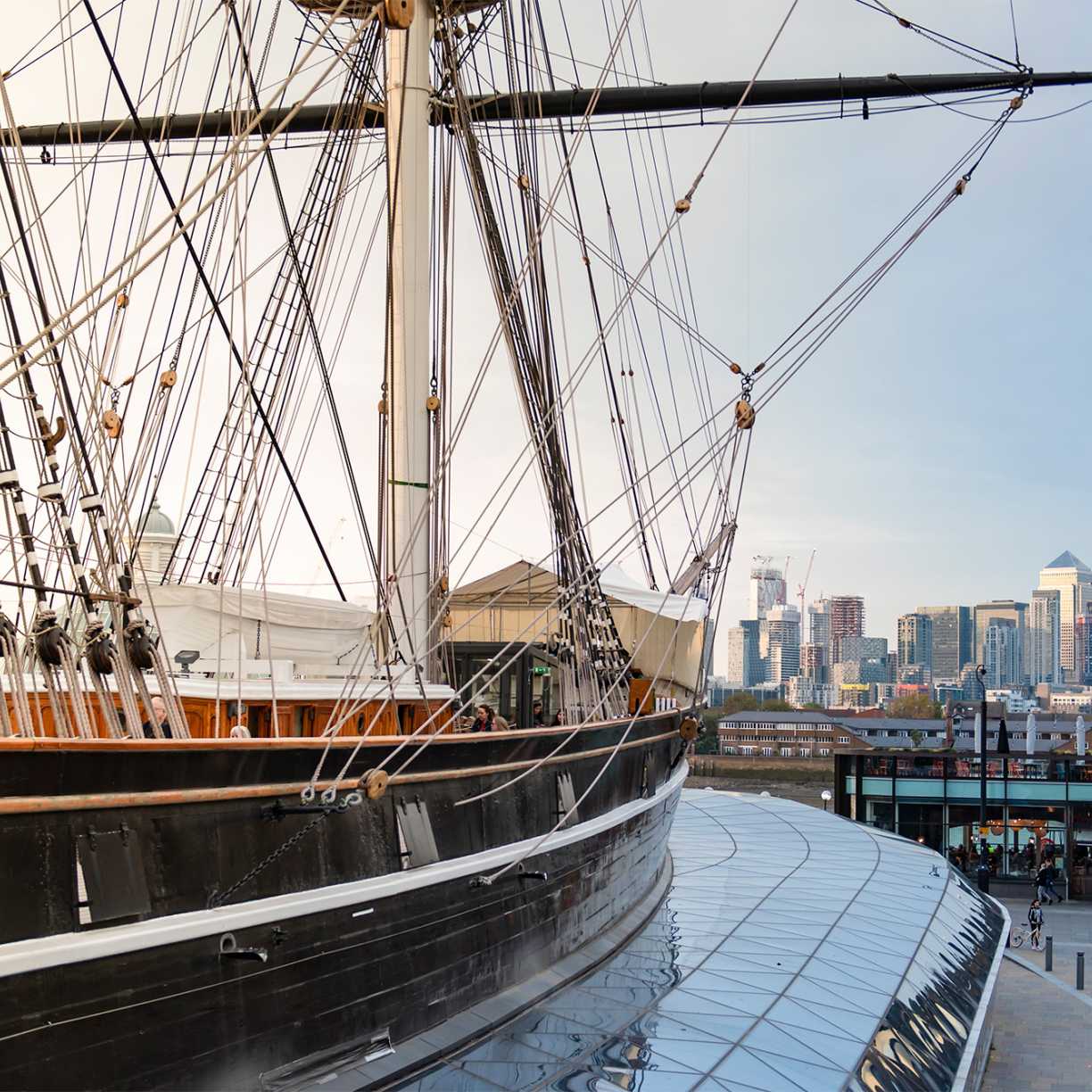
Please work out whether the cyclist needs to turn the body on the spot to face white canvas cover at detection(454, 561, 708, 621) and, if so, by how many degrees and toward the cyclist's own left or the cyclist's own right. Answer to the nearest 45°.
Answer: approximately 45° to the cyclist's own right

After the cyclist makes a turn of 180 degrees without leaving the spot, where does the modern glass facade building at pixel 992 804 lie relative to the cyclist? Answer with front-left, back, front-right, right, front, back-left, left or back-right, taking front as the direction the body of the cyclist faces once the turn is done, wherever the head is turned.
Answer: front

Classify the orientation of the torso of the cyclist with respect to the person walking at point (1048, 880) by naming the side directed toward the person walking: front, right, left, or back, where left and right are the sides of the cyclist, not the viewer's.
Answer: back

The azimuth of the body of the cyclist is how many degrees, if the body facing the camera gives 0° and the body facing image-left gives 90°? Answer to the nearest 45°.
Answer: approximately 0°

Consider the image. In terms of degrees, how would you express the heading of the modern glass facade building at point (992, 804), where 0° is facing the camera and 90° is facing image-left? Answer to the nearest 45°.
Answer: approximately 0°

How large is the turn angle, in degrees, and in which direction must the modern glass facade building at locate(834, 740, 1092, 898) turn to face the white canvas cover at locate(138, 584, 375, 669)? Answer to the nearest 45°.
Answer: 0° — it already faces it
